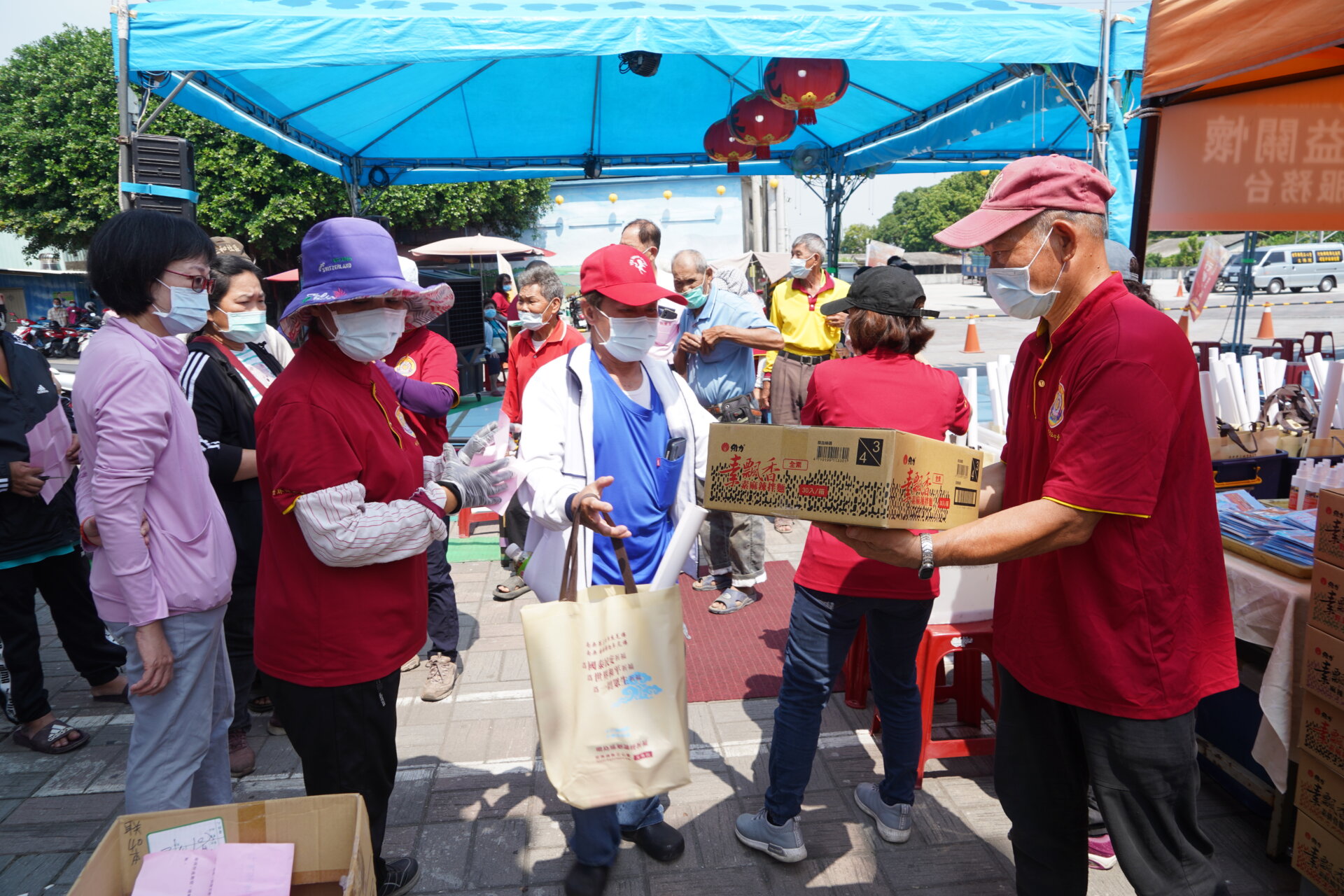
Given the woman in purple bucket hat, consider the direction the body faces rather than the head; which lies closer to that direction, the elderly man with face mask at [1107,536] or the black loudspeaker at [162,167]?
the elderly man with face mask

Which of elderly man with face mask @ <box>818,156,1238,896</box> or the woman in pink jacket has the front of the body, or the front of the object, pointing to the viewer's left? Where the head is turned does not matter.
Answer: the elderly man with face mask

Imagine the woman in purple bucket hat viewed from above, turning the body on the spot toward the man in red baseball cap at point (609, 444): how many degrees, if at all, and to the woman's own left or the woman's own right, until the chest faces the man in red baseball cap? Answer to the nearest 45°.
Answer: approximately 45° to the woman's own left

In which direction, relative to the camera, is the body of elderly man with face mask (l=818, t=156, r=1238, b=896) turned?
to the viewer's left

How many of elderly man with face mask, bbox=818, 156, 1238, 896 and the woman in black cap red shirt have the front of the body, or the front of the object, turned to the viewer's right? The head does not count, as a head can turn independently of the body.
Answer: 0

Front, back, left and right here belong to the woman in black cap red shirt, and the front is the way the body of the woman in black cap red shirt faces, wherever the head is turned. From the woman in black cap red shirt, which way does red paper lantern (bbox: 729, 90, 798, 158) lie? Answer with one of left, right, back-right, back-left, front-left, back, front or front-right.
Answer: front-right

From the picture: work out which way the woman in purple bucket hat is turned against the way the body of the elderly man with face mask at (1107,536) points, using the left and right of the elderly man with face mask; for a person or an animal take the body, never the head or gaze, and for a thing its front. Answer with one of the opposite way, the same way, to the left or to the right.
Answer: the opposite way

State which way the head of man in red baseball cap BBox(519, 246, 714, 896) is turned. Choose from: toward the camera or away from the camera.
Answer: toward the camera

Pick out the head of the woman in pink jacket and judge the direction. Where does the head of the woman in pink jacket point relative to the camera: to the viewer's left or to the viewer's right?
to the viewer's right

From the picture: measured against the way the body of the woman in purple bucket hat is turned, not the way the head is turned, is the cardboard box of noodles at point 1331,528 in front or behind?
in front

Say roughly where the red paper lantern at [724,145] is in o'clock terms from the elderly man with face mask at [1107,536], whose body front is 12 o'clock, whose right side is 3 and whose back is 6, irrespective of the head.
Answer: The red paper lantern is roughly at 2 o'clock from the elderly man with face mask.

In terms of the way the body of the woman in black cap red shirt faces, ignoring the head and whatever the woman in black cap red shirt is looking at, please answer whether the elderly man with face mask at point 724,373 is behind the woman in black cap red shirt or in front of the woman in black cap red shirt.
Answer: in front

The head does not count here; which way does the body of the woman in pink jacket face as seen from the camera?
to the viewer's right

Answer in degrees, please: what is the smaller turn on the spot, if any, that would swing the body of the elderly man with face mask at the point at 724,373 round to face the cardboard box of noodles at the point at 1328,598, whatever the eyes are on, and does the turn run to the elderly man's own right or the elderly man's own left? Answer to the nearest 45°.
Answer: approximately 90° to the elderly man's own left

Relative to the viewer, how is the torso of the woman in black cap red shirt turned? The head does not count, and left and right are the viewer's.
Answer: facing away from the viewer and to the left of the viewer

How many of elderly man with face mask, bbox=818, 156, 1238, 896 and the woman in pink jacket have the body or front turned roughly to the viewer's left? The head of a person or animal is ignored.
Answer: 1

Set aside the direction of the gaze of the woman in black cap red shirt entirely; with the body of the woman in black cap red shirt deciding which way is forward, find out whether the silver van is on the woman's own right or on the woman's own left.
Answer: on the woman's own right
